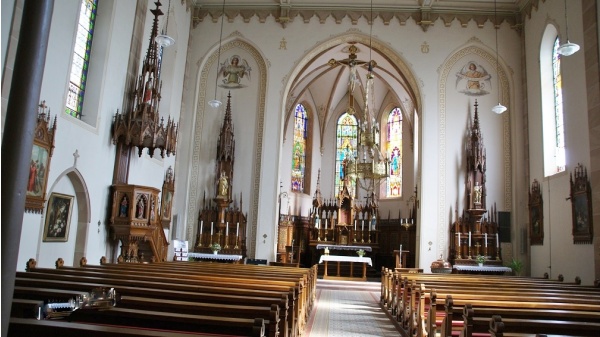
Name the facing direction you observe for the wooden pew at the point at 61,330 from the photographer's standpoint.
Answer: facing away from the viewer

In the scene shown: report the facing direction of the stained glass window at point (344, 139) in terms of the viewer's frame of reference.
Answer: facing the viewer

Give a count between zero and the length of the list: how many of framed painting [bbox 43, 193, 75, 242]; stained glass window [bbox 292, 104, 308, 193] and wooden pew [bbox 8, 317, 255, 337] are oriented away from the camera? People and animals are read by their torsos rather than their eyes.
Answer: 1

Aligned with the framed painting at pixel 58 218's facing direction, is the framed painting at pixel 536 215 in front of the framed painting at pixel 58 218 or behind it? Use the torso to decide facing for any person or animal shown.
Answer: in front

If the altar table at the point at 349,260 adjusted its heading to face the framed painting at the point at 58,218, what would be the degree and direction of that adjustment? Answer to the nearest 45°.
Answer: approximately 45° to its right

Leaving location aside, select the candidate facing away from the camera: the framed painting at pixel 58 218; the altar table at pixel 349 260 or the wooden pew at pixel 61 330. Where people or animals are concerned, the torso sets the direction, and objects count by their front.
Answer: the wooden pew

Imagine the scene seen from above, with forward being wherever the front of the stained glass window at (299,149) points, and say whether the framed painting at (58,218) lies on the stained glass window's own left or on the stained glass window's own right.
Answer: on the stained glass window's own right

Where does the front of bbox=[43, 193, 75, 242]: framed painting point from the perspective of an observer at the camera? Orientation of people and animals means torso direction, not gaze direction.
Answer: facing the viewer and to the right of the viewer

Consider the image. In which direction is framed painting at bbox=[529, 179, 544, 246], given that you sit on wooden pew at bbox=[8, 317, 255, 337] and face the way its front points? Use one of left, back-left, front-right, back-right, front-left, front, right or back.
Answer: front-right

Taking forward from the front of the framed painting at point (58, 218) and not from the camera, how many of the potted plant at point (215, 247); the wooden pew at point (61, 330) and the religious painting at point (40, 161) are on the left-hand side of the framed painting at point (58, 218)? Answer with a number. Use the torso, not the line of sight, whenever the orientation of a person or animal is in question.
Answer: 1

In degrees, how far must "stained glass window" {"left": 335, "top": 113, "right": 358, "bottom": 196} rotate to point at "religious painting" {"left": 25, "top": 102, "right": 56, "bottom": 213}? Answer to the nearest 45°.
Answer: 0° — it already faces it

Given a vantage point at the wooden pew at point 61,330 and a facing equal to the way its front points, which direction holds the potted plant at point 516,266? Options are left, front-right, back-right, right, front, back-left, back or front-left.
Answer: front-right
